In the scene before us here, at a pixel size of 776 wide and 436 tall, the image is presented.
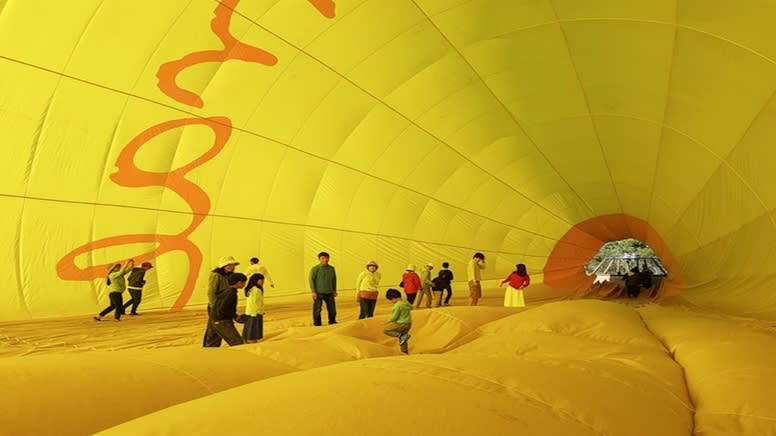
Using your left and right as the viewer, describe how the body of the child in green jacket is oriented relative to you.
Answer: facing to the left of the viewer

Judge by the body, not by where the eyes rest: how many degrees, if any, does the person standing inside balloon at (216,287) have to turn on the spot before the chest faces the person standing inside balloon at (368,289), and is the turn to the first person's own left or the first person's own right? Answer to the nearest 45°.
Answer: approximately 45° to the first person's own left

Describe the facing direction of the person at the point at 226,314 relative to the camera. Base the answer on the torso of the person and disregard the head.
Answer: to the viewer's right

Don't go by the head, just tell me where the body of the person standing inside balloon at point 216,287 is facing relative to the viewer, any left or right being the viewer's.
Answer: facing to the right of the viewer

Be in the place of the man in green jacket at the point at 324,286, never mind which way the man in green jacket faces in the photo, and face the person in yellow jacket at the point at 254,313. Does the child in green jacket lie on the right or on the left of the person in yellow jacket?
left

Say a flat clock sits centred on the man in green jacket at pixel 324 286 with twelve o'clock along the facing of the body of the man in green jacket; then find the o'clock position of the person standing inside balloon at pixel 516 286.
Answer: The person standing inside balloon is roughly at 9 o'clock from the man in green jacket.
